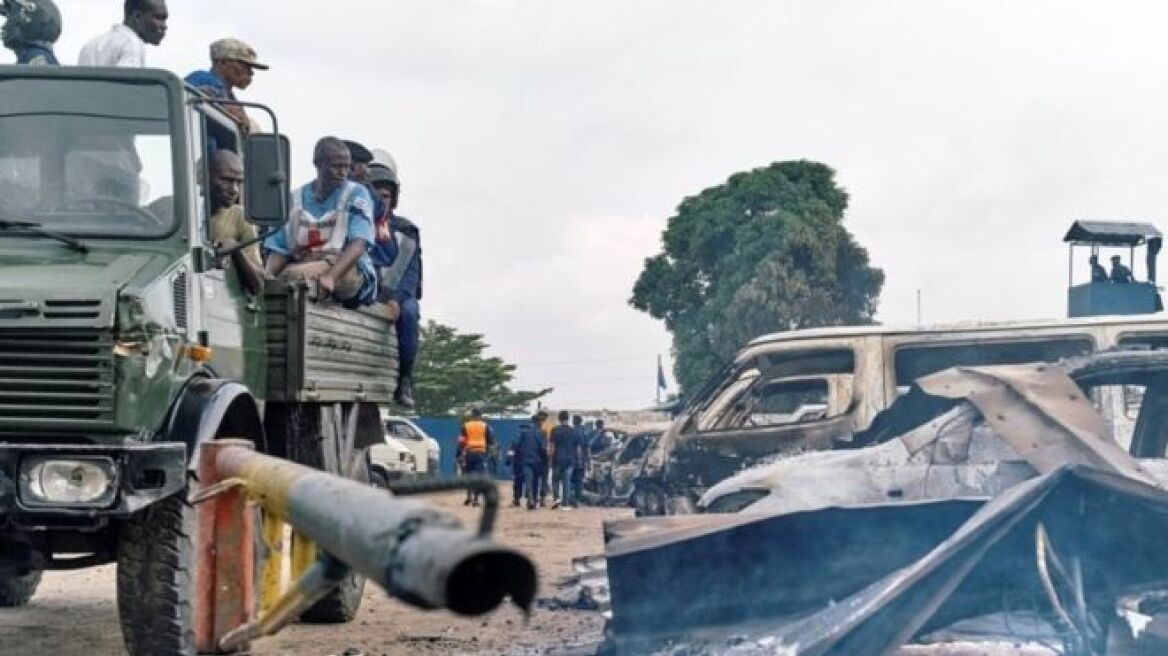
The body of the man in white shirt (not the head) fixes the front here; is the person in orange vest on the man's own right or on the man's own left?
on the man's own left

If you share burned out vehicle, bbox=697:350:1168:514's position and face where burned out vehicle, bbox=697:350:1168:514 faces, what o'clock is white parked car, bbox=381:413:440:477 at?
The white parked car is roughly at 2 o'clock from the burned out vehicle.

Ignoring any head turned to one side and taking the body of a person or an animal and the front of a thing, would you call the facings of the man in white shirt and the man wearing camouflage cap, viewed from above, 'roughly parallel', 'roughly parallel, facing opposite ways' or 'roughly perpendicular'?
roughly parallel

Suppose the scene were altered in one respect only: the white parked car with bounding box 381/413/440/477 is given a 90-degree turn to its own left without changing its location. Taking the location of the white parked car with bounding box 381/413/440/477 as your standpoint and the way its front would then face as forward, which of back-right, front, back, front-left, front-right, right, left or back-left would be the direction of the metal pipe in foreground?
back-right

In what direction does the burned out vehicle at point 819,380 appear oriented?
to the viewer's left

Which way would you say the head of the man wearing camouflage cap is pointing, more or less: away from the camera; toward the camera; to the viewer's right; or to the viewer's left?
to the viewer's right

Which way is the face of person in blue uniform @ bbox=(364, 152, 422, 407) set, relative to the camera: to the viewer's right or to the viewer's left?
to the viewer's left

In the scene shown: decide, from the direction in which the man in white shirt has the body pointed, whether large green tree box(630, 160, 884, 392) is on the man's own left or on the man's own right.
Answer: on the man's own left

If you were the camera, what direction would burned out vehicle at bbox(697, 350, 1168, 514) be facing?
facing to the left of the viewer
